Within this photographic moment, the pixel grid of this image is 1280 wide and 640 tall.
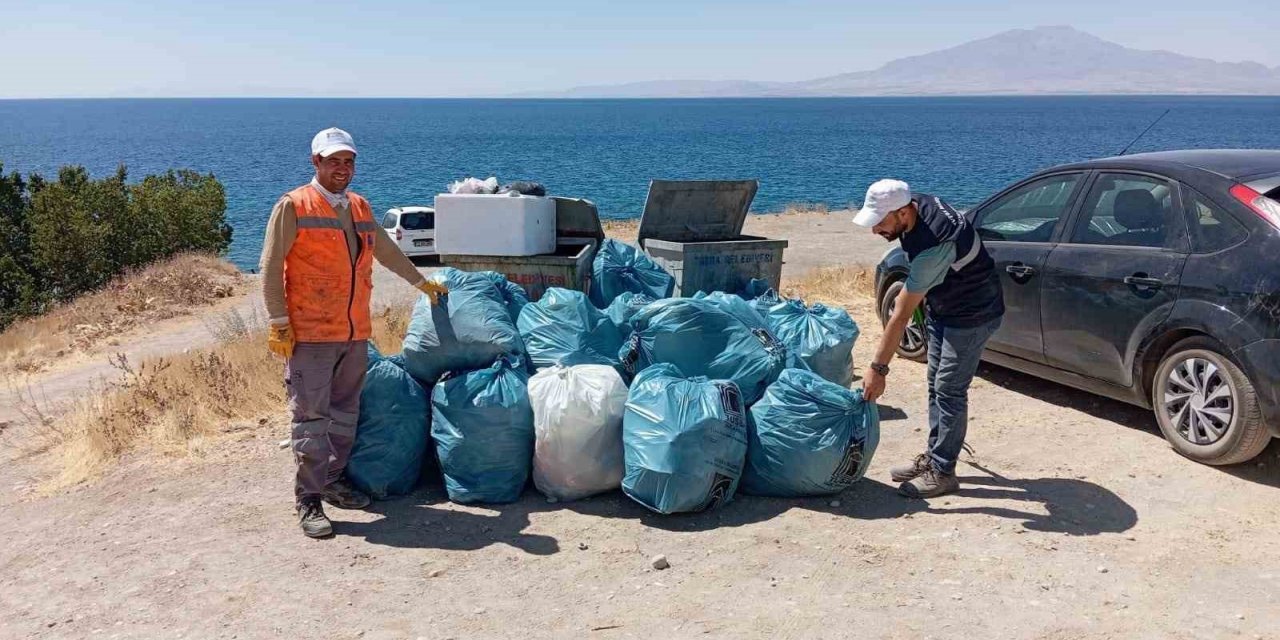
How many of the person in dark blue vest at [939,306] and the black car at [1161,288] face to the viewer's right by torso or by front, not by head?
0

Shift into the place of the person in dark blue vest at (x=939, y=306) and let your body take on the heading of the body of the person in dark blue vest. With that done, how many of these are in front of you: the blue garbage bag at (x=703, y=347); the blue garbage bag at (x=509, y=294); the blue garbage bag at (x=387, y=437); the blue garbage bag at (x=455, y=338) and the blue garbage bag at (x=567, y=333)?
5

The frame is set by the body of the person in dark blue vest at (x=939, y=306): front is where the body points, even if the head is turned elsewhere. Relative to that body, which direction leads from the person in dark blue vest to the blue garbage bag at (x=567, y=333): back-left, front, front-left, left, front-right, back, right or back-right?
front

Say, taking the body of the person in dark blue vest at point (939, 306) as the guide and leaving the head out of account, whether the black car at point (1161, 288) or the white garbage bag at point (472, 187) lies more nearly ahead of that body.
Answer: the white garbage bag

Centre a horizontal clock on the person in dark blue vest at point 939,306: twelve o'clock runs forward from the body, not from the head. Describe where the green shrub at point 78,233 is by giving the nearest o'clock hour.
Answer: The green shrub is roughly at 1 o'clock from the person in dark blue vest.

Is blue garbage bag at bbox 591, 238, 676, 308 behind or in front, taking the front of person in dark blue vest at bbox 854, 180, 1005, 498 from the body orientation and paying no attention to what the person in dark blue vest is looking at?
in front

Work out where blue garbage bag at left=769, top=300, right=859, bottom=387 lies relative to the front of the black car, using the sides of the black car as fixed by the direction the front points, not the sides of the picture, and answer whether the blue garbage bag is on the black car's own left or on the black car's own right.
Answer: on the black car's own left

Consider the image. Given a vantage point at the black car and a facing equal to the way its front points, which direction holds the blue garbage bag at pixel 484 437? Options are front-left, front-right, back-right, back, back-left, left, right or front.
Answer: left

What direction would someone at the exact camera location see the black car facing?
facing away from the viewer and to the left of the viewer

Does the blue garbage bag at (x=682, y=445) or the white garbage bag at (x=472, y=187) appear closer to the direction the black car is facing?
the white garbage bag

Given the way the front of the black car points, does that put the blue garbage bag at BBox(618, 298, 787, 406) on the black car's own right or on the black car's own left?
on the black car's own left

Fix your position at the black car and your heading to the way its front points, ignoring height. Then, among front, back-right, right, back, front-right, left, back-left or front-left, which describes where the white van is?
front

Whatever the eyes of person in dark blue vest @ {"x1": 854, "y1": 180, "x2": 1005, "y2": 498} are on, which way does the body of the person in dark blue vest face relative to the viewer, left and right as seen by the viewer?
facing to the left of the viewer

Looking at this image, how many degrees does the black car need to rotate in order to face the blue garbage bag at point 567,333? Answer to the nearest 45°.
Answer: approximately 90° to its left

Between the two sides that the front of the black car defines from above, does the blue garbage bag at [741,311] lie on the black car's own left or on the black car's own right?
on the black car's own left

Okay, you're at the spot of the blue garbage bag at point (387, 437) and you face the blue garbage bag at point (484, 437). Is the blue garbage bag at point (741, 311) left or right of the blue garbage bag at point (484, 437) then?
left

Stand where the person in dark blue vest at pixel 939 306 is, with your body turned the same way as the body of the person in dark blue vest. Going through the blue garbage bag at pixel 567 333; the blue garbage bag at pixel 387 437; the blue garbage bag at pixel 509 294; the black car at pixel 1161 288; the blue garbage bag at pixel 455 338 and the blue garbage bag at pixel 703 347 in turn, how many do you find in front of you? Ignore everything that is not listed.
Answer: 5

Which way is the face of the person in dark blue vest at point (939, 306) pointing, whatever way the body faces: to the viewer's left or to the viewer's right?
to the viewer's left

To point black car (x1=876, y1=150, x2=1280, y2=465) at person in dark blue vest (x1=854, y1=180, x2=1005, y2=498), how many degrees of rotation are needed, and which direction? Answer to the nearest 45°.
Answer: approximately 90° to its left

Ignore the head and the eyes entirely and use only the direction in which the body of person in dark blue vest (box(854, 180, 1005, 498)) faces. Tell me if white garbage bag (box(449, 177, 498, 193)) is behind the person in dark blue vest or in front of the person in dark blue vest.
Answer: in front
